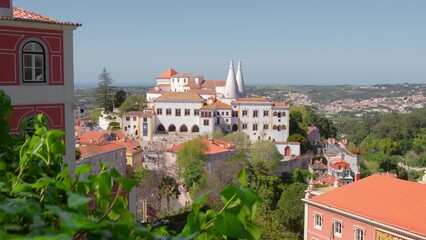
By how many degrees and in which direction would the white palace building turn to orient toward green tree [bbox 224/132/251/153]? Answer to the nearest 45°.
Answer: approximately 45° to its left

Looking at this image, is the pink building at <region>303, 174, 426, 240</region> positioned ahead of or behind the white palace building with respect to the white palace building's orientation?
ahead

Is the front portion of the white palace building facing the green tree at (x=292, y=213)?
yes

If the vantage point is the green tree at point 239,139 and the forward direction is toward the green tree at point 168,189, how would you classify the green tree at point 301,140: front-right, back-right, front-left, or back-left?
back-left

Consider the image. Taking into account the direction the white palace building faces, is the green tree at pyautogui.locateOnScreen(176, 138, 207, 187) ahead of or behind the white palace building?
ahead

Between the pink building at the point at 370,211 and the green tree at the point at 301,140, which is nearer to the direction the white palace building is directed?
the pink building

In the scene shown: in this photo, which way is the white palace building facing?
toward the camera
